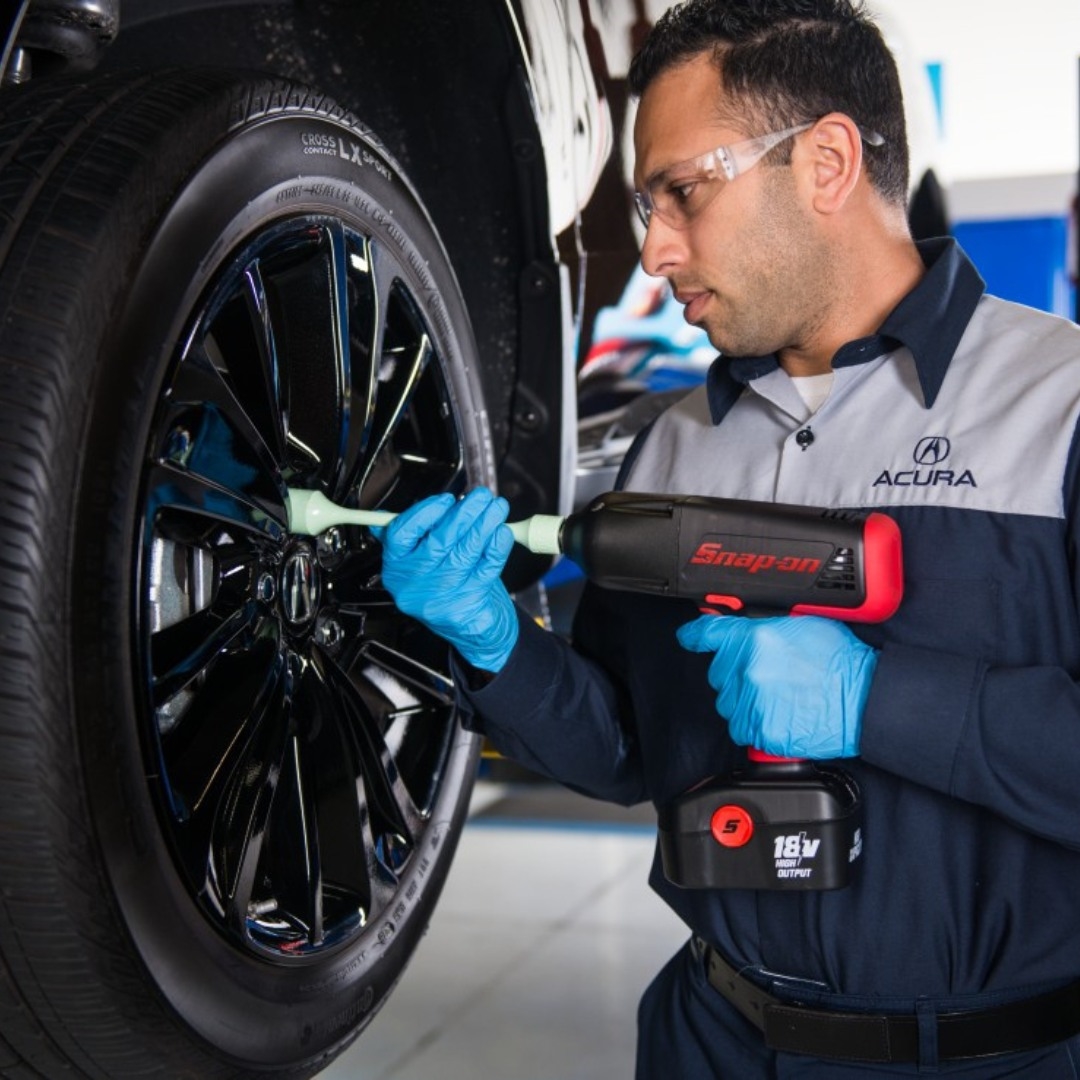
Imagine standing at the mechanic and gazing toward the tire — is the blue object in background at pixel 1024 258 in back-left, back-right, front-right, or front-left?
back-right

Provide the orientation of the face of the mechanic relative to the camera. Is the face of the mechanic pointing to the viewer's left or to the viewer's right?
to the viewer's left

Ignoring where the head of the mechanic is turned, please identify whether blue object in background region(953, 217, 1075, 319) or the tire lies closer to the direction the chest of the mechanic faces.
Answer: the tire

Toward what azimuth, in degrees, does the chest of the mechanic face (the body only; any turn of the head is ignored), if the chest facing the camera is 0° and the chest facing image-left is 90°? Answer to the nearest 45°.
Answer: approximately 45°

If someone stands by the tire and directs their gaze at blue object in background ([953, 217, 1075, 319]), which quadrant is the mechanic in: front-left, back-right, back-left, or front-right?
front-right

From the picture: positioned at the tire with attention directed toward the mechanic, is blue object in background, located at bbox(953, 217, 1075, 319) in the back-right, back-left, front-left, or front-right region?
front-left

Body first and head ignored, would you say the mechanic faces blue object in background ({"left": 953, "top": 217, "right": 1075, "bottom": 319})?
no

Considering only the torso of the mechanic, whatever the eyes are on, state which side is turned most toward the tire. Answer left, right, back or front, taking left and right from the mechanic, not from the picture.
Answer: front
